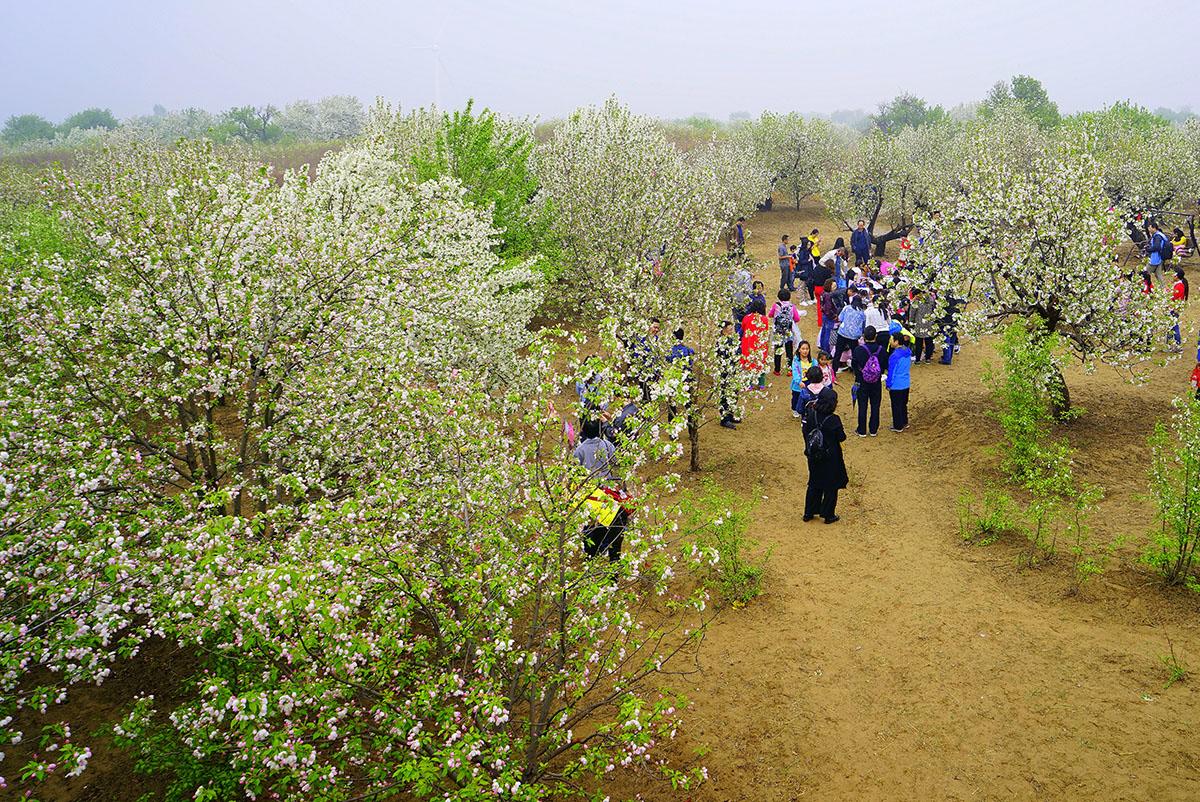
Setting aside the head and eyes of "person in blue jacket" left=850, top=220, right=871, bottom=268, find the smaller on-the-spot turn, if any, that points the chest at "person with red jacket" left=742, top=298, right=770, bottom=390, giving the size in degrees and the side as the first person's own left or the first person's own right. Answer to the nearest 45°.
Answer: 0° — they already face them

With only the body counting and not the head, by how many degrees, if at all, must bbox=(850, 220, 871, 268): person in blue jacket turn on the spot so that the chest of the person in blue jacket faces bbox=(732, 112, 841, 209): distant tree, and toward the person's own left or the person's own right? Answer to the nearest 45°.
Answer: approximately 180°

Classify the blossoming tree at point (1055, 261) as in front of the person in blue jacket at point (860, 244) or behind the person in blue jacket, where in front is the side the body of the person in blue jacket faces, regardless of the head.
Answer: in front

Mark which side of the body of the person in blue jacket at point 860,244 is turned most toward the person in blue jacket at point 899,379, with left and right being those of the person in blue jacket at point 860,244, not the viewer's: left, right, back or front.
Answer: front

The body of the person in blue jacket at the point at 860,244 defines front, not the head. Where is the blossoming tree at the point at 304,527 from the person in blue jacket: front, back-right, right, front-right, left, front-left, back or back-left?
front

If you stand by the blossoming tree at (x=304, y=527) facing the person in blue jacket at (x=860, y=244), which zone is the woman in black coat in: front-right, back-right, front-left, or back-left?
front-right

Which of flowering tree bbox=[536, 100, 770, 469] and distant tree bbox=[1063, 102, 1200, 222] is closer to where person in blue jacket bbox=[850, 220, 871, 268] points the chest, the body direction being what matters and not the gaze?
the flowering tree

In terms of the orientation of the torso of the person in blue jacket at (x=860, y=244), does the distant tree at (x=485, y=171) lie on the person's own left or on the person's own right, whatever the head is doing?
on the person's own right

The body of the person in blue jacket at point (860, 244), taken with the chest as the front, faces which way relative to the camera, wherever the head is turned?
toward the camera

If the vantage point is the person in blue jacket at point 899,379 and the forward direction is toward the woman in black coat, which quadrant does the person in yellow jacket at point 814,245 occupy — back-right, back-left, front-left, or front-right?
back-right

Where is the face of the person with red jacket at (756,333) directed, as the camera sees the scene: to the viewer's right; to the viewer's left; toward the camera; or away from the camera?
away from the camera

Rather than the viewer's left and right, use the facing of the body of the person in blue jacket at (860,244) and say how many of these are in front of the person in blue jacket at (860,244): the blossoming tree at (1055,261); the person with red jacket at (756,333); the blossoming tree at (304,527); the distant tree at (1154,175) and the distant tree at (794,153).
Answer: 3
